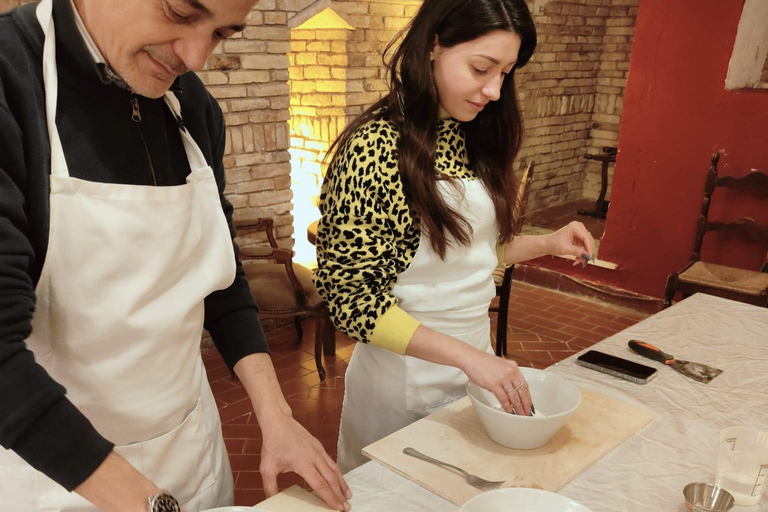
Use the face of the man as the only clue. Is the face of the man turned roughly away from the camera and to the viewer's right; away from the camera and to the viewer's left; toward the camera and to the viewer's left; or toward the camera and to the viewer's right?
toward the camera and to the viewer's right

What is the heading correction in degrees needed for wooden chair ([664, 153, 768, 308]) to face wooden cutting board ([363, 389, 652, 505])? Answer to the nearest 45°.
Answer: approximately 45° to its left

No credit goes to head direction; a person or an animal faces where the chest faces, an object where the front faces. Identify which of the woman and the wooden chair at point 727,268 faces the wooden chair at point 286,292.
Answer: the wooden chair at point 727,268

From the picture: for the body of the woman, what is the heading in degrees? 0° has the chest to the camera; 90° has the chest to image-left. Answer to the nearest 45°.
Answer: approximately 315°

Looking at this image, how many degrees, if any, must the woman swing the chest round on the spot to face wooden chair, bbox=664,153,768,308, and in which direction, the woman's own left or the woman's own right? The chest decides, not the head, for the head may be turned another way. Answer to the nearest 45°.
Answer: approximately 90° to the woman's own left

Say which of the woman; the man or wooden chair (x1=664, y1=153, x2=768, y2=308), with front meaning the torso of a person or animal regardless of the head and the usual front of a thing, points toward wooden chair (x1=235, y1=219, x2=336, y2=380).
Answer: wooden chair (x1=664, y1=153, x2=768, y2=308)

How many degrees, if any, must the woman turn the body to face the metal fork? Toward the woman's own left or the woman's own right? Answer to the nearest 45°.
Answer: approximately 45° to the woman's own right

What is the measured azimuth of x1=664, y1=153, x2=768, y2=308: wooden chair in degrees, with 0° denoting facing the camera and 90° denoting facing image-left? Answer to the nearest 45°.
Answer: approximately 45°
